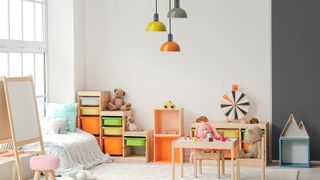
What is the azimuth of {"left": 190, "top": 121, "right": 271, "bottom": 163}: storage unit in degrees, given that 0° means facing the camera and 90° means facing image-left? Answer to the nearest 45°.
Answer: approximately 0°

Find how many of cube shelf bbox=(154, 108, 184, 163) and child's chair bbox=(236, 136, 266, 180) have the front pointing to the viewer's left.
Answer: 1

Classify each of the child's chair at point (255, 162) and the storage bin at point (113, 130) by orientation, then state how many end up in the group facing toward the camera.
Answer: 1

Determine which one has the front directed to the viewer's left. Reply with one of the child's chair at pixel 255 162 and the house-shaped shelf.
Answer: the child's chair

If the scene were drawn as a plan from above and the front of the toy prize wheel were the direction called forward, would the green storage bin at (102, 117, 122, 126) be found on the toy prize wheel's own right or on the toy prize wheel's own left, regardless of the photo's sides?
on the toy prize wheel's own right

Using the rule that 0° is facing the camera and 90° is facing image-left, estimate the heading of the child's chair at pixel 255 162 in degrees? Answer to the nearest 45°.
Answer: approximately 90°

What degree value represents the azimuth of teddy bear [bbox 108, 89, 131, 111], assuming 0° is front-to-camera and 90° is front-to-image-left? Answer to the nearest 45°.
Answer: approximately 0°

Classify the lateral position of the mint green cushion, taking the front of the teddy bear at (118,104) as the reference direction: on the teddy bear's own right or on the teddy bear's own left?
on the teddy bear's own right
